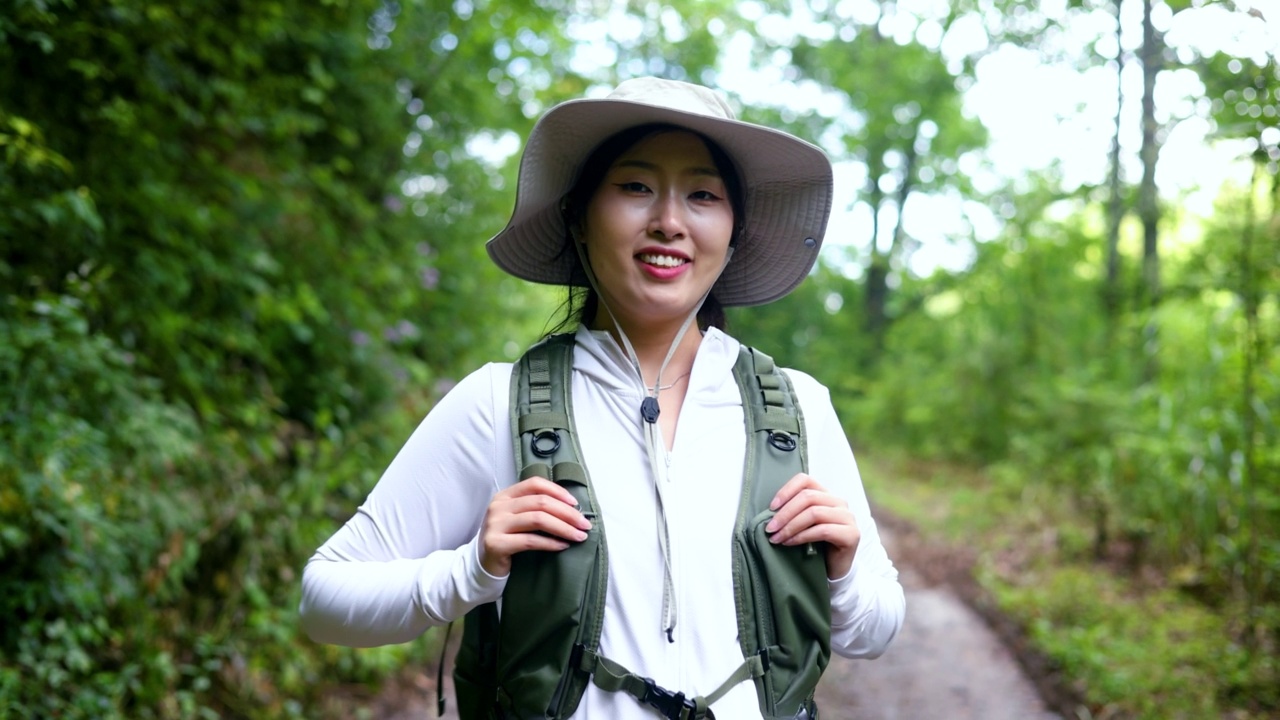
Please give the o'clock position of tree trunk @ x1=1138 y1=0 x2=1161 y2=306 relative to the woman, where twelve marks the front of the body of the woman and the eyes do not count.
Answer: The tree trunk is roughly at 7 o'clock from the woman.

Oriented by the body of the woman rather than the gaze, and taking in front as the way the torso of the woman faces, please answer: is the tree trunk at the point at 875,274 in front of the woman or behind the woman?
behind

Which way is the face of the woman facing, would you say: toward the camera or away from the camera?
toward the camera

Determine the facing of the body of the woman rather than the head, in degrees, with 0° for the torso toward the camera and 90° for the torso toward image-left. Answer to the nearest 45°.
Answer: approximately 0°

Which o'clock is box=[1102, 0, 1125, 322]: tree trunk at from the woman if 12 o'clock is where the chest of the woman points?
The tree trunk is roughly at 7 o'clock from the woman.
